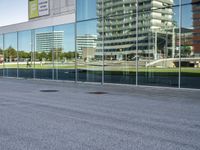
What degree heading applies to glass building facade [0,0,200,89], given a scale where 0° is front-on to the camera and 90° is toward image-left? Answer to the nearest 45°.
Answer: approximately 45°
